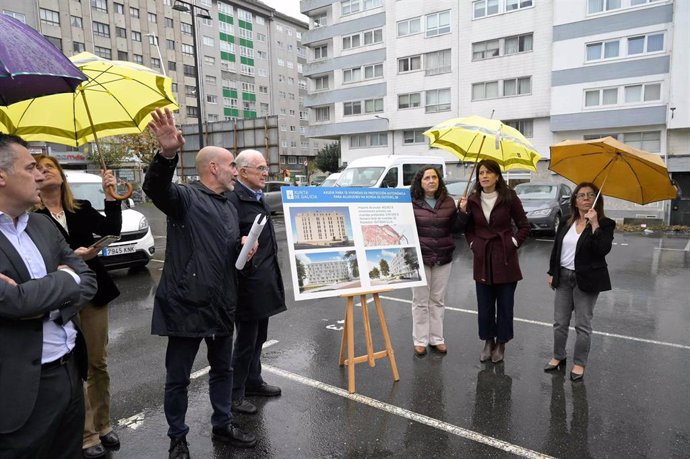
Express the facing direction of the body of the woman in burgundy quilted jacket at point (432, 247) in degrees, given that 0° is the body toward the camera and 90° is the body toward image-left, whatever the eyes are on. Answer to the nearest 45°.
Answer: approximately 0°

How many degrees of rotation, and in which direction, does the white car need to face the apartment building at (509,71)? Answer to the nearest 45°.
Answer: approximately 90° to its left

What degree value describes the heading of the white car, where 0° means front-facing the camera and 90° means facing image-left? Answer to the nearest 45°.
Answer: approximately 315°

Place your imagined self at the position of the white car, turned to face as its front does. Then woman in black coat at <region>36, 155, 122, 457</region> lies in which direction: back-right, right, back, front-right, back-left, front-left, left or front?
front-right

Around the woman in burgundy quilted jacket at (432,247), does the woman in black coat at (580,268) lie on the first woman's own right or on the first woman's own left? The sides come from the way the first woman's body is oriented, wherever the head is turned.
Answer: on the first woman's own left

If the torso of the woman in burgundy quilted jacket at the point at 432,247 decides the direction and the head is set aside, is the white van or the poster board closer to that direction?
the poster board

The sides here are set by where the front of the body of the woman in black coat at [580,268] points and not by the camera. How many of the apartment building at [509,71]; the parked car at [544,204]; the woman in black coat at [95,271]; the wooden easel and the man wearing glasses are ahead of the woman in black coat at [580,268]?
3

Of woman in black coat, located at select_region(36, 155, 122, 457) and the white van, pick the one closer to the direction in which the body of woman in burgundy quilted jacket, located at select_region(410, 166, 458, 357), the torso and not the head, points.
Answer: the woman in black coat

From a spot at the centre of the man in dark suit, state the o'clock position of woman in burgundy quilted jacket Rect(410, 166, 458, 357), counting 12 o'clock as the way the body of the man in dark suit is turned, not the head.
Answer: The woman in burgundy quilted jacket is roughly at 10 o'clock from the man in dark suit.

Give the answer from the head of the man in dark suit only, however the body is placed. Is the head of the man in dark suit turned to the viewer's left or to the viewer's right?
to the viewer's right

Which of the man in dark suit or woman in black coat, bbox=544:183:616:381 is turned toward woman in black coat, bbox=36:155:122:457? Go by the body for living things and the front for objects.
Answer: woman in black coat, bbox=544:183:616:381
